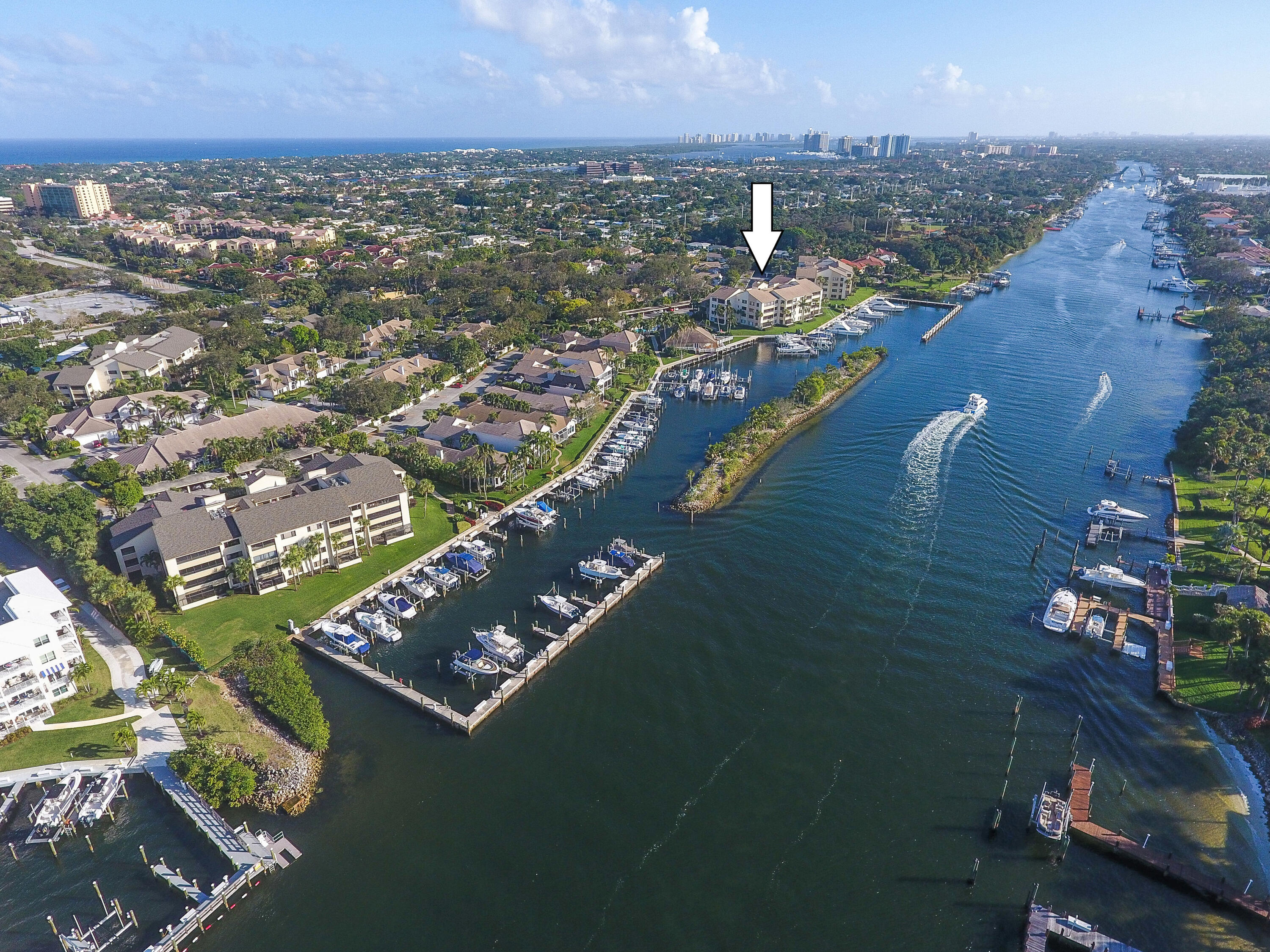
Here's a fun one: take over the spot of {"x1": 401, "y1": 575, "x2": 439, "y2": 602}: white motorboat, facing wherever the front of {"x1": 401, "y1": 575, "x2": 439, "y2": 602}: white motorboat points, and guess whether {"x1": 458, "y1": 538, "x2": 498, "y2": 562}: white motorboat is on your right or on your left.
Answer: on your right

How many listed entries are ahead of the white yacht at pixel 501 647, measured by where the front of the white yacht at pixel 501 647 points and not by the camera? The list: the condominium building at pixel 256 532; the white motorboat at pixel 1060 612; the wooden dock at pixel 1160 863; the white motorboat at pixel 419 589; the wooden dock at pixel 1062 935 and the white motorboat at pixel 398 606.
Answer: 3

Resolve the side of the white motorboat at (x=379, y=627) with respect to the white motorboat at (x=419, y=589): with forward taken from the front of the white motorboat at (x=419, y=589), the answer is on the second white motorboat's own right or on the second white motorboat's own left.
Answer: on the second white motorboat's own left

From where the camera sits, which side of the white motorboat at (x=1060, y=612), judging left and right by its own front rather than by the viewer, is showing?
back

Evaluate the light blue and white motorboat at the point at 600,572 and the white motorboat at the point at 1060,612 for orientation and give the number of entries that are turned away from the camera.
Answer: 1

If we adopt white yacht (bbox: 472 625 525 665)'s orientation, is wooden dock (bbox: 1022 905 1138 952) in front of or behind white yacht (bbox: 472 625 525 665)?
behind

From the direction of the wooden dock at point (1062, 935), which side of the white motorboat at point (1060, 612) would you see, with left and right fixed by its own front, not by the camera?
back

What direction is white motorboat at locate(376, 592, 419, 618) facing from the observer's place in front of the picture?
facing away from the viewer and to the left of the viewer
